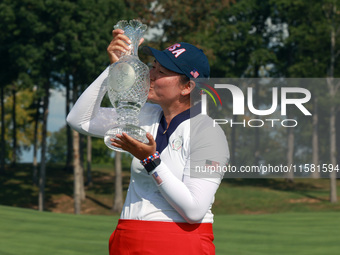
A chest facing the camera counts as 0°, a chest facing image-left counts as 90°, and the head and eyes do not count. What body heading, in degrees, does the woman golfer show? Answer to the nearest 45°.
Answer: approximately 45°
